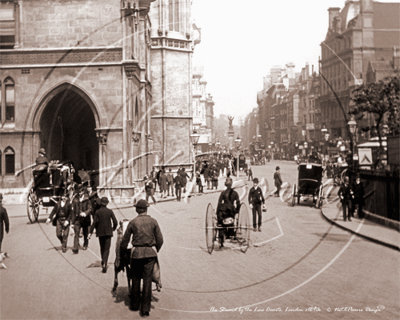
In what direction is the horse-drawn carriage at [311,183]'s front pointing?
away from the camera

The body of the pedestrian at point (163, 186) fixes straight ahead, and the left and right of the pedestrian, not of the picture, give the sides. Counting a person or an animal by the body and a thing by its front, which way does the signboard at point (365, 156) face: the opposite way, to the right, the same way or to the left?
the opposite way

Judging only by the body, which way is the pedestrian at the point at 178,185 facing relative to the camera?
away from the camera

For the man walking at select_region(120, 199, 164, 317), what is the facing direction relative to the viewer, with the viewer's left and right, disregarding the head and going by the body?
facing away from the viewer

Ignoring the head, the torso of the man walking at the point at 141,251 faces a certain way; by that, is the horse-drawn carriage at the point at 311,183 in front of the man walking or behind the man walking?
in front

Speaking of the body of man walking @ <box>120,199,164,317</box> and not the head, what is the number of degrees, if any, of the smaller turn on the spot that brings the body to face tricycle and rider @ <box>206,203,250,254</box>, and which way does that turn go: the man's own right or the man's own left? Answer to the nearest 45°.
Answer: approximately 45° to the man's own right

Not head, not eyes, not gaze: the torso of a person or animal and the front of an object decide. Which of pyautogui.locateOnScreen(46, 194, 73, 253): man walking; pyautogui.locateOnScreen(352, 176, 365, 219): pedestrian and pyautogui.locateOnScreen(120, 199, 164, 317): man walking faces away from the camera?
pyautogui.locateOnScreen(120, 199, 164, 317): man walking

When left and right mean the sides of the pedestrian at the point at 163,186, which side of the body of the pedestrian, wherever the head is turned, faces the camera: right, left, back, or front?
back

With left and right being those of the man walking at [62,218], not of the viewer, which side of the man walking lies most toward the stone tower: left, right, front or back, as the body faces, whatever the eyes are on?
back

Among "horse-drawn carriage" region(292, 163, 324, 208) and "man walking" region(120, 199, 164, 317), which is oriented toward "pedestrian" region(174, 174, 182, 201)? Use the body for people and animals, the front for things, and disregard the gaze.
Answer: the man walking
